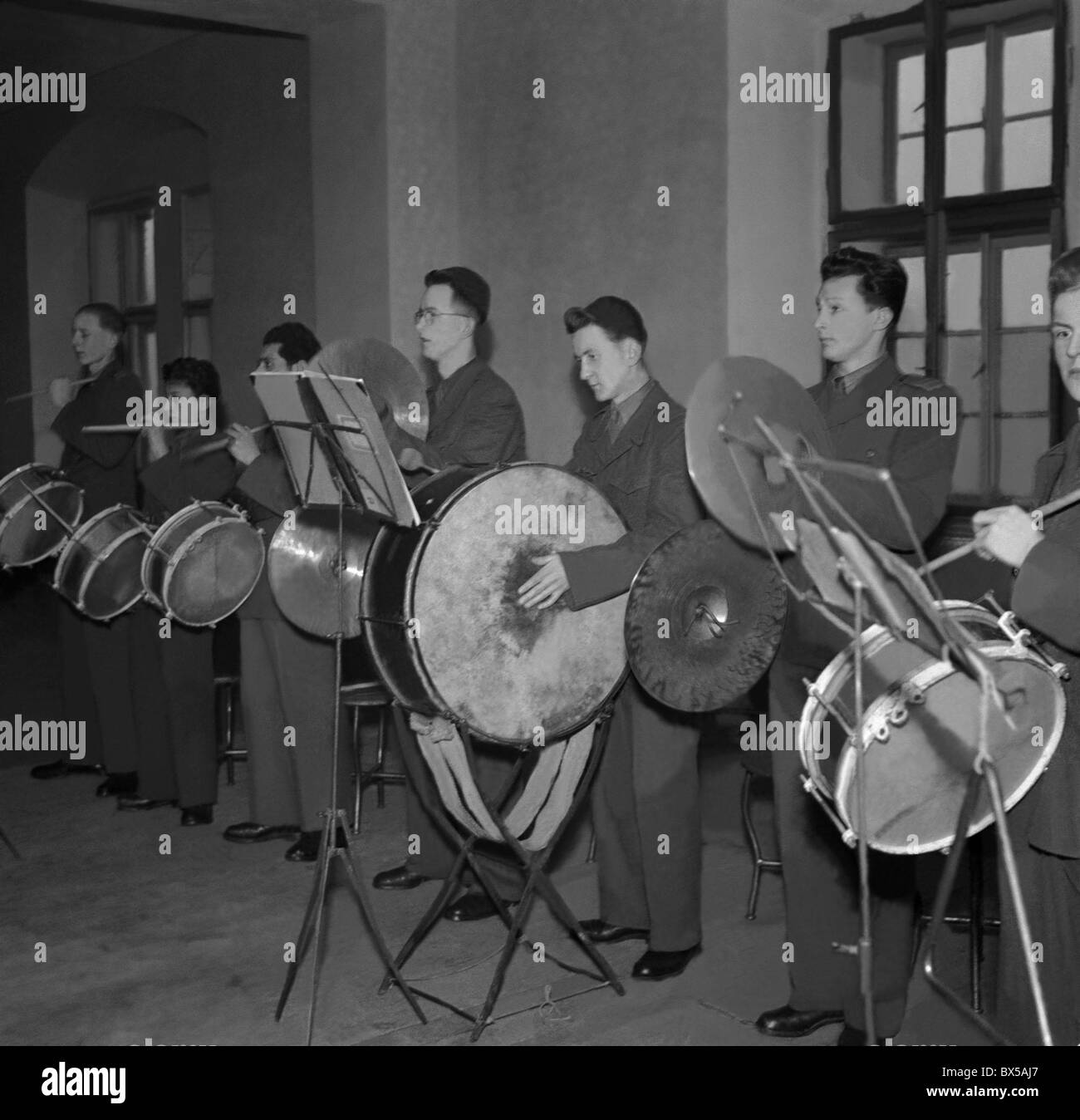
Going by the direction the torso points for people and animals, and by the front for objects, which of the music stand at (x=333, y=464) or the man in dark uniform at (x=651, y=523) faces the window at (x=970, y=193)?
the music stand

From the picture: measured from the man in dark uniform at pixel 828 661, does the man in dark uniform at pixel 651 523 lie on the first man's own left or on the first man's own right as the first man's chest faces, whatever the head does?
on the first man's own right

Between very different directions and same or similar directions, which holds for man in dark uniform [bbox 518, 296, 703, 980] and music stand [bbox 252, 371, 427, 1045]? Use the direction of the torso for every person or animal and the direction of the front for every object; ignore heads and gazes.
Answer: very different directions

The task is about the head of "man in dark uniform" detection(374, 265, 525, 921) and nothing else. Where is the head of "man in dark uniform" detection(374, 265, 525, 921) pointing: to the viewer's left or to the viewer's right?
to the viewer's left

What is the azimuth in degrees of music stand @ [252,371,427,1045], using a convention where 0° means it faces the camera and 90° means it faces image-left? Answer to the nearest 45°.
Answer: approximately 225°

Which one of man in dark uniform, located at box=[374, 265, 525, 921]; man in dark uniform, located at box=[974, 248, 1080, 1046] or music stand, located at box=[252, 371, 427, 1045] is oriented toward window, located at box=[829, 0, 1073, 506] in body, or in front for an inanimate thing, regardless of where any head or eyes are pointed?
the music stand

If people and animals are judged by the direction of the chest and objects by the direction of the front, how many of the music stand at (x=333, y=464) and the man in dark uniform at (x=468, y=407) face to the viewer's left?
1

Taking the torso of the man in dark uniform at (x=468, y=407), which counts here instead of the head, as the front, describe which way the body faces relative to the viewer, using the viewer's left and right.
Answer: facing to the left of the viewer

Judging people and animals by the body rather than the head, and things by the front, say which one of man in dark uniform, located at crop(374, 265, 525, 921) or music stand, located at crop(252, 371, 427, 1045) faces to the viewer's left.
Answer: the man in dark uniform

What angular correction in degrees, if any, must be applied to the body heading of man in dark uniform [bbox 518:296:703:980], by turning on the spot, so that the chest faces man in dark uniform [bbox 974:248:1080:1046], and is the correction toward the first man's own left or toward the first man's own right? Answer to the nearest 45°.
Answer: approximately 90° to the first man's own left
